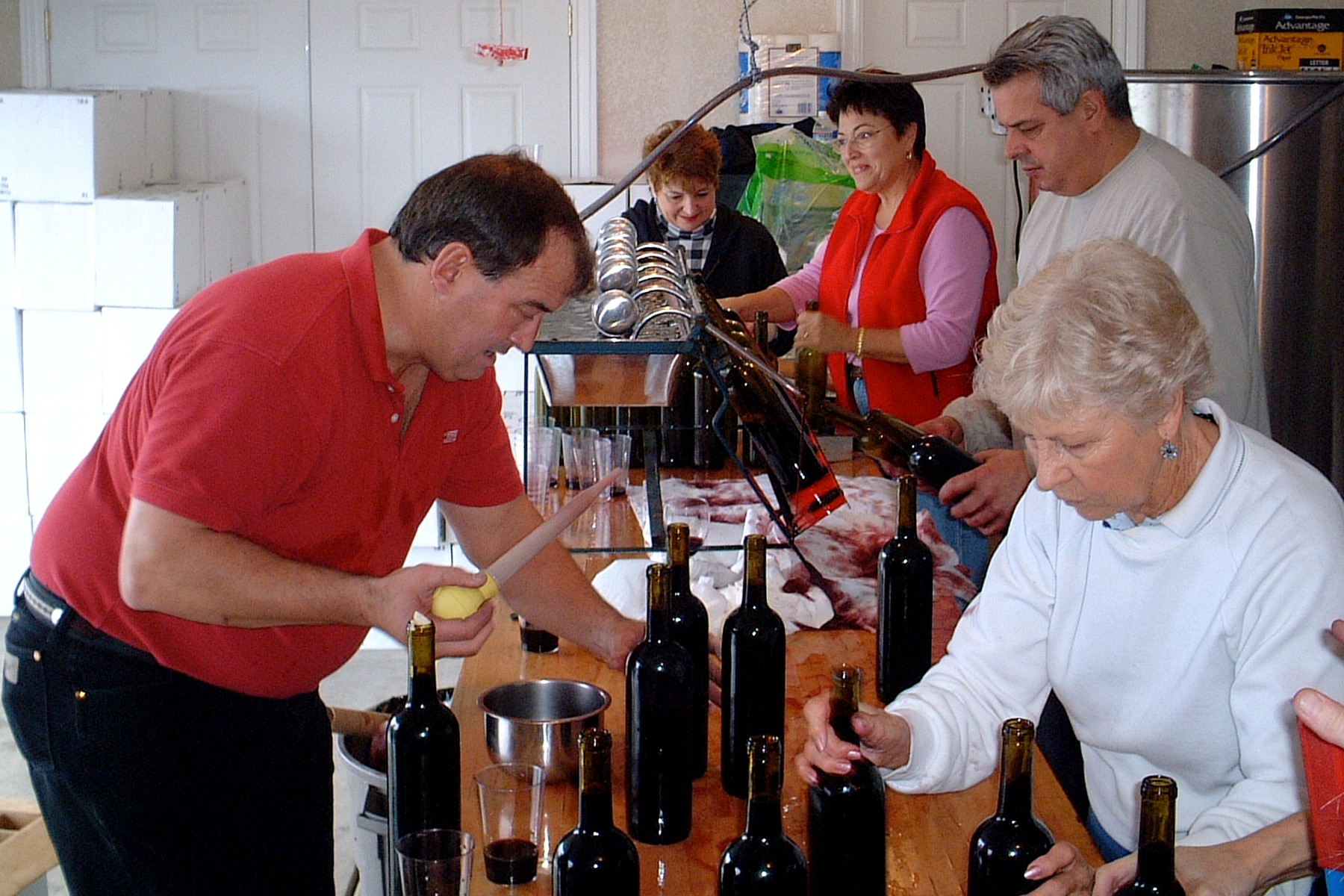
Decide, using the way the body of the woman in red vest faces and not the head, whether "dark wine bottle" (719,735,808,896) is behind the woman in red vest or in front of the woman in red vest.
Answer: in front

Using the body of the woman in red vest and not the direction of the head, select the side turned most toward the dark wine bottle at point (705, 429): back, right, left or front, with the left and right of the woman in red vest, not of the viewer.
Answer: front

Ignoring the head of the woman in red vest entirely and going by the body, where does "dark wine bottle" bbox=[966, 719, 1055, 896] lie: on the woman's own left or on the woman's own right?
on the woman's own left

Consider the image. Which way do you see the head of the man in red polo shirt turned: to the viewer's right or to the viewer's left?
to the viewer's right

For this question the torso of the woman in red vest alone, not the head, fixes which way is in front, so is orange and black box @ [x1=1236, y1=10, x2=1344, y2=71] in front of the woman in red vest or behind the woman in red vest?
behind

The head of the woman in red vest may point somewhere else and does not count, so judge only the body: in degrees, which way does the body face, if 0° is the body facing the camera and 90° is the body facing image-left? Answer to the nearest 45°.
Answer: approximately 45°

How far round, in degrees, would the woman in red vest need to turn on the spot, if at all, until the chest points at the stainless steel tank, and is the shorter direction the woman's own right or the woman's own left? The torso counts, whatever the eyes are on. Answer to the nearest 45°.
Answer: approximately 180°

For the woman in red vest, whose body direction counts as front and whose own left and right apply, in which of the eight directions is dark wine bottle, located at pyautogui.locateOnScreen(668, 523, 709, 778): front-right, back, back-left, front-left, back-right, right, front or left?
front-left

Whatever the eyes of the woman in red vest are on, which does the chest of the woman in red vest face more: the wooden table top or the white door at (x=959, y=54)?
the wooden table top

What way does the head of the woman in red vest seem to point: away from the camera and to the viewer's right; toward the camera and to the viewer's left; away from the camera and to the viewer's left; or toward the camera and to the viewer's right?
toward the camera and to the viewer's left

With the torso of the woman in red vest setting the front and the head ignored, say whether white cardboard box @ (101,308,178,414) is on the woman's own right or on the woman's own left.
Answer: on the woman's own right

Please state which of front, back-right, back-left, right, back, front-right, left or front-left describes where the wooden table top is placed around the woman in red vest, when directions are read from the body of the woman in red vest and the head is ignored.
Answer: front-left
